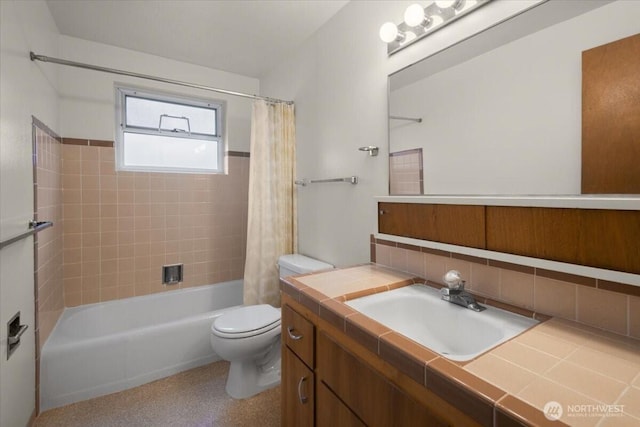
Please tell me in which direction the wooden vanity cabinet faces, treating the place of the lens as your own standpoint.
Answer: facing the viewer and to the left of the viewer

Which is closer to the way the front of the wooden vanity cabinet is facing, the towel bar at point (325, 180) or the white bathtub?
the white bathtub

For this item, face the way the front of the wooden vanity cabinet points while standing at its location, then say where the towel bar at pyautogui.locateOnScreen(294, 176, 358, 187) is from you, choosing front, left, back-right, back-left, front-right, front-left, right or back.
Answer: back-right

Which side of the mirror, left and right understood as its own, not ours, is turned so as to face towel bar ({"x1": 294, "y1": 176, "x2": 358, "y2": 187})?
right

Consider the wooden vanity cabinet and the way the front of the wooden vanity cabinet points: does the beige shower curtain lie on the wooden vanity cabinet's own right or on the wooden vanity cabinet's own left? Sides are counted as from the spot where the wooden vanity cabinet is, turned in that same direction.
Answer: on the wooden vanity cabinet's own right

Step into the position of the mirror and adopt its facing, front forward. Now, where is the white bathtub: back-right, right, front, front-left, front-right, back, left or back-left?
front-right

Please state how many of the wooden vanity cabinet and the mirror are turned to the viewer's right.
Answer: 0

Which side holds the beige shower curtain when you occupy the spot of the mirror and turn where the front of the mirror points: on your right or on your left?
on your right
